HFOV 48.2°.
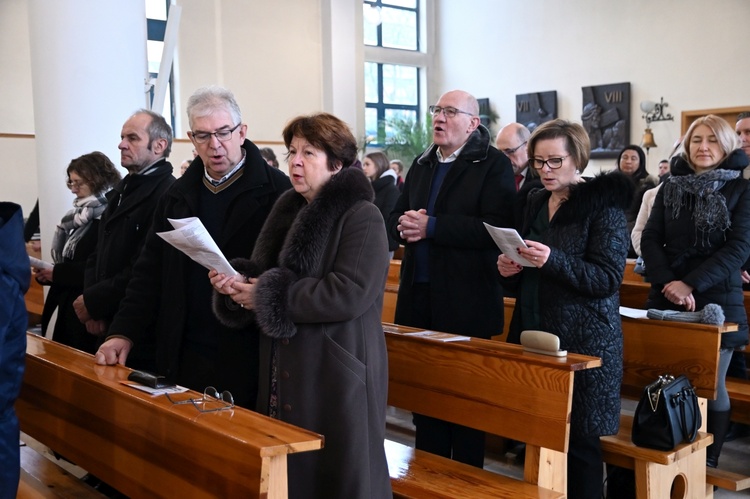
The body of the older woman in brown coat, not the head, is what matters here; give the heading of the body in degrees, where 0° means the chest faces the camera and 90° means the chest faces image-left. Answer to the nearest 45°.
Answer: approximately 45°

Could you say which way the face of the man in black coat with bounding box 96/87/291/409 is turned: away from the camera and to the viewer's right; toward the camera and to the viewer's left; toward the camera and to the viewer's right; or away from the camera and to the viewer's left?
toward the camera and to the viewer's left

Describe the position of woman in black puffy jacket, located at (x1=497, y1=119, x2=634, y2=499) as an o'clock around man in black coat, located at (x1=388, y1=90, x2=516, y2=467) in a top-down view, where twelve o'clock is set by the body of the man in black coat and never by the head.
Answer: The woman in black puffy jacket is roughly at 9 o'clock from the man in black coat.

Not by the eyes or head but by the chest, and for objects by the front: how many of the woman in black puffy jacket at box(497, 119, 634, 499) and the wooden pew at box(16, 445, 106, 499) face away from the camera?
0

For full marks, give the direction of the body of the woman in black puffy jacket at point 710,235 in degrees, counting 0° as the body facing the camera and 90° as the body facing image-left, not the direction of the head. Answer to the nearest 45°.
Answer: approximately 45°

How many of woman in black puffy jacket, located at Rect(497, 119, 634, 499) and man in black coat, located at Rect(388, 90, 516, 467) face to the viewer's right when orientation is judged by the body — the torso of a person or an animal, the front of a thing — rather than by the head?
0

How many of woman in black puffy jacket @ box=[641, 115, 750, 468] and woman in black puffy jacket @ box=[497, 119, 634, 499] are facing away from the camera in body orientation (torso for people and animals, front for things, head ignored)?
0

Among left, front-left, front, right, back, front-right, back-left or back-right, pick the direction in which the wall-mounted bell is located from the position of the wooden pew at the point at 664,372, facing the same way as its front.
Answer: back-right
